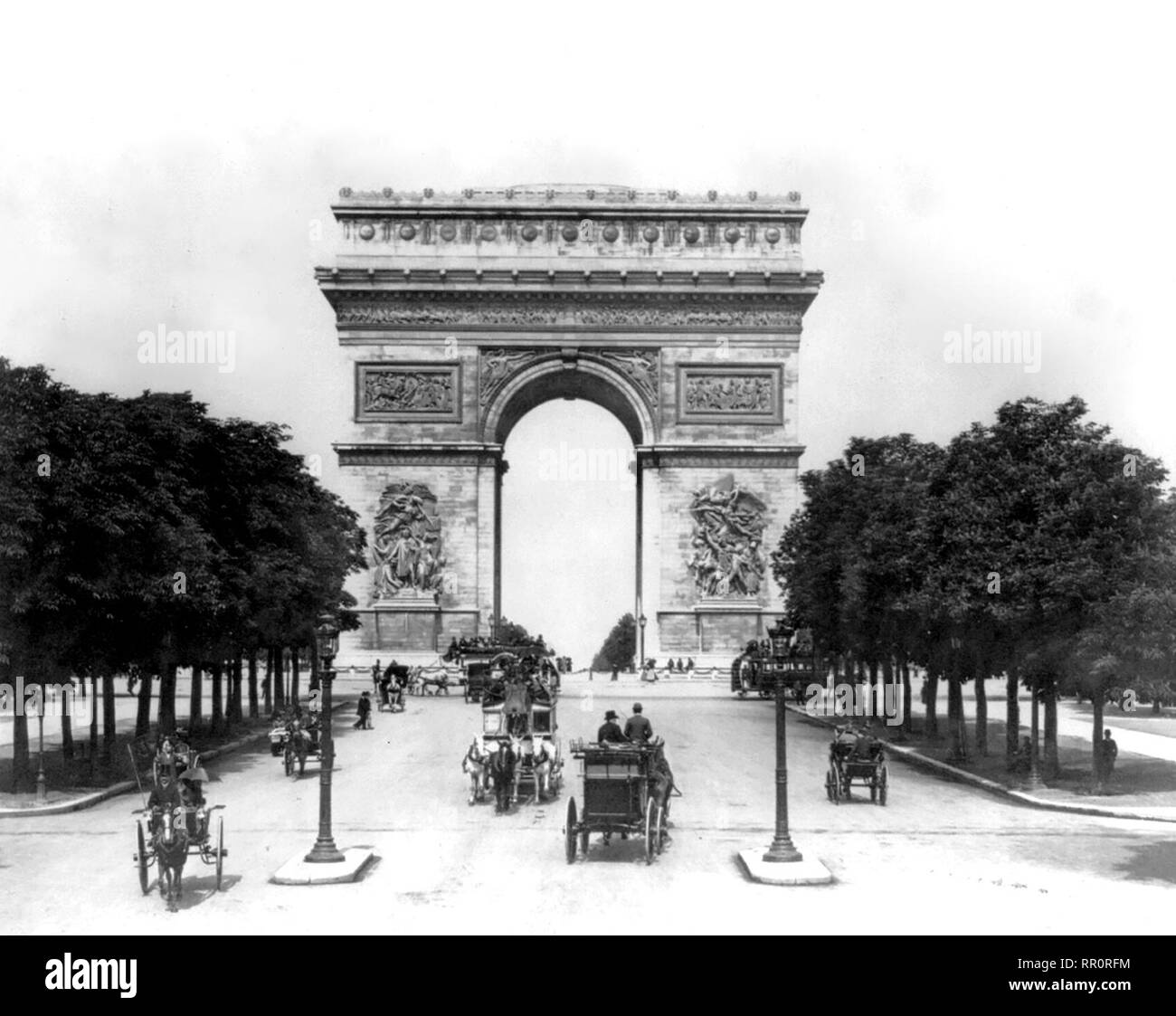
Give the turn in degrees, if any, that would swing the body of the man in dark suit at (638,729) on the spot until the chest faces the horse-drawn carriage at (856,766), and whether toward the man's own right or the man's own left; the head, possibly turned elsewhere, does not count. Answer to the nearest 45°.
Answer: approximately 45° to the man's own right

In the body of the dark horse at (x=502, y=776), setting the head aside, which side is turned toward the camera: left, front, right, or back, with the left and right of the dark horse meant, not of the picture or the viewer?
front

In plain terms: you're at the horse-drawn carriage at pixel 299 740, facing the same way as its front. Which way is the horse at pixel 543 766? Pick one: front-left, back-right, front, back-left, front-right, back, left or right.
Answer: front-left

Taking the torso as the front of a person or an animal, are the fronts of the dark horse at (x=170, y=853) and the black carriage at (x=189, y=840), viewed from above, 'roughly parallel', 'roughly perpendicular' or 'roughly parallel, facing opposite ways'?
roughly parallel

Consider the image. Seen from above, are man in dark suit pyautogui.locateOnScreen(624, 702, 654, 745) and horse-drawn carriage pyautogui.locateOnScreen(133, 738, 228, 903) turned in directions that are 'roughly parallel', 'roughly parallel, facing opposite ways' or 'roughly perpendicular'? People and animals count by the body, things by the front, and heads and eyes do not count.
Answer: roughly parallel, facing opposite ways

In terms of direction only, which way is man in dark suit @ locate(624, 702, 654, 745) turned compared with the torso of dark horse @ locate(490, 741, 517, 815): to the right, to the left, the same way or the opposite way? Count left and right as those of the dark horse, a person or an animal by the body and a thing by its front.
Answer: the opposite way

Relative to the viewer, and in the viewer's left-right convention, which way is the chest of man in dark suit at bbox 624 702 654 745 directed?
facing away from the viewer

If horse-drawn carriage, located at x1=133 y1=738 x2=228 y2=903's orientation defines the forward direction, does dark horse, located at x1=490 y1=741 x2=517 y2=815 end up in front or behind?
behind

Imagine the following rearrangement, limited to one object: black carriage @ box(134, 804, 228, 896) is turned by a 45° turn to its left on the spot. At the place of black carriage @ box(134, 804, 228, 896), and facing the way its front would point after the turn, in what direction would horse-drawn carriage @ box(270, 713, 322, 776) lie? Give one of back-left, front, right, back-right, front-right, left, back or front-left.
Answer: back-left

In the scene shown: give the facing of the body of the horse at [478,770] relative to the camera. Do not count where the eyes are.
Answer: toward the camera

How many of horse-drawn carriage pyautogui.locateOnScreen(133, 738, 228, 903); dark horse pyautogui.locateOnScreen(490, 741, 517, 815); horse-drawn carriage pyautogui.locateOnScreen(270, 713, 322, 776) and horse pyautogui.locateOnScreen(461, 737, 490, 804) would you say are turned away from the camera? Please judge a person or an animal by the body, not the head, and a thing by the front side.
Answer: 0

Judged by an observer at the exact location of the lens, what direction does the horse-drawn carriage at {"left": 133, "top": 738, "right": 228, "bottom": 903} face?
facing the viewer

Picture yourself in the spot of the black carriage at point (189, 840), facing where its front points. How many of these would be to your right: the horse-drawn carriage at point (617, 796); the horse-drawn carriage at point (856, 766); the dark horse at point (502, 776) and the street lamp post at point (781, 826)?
0

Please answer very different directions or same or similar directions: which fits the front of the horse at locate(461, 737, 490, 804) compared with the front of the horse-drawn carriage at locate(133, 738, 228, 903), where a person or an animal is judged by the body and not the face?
same or similar directions

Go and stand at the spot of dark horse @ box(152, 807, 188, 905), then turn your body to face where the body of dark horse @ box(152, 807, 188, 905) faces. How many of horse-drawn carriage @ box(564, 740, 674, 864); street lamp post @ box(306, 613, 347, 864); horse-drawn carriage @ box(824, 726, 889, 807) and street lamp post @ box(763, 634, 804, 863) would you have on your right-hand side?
0
